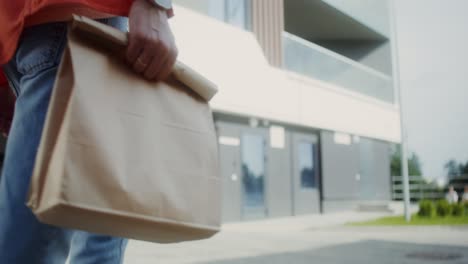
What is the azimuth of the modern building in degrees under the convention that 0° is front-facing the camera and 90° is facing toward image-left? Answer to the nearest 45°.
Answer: approximately 315°
